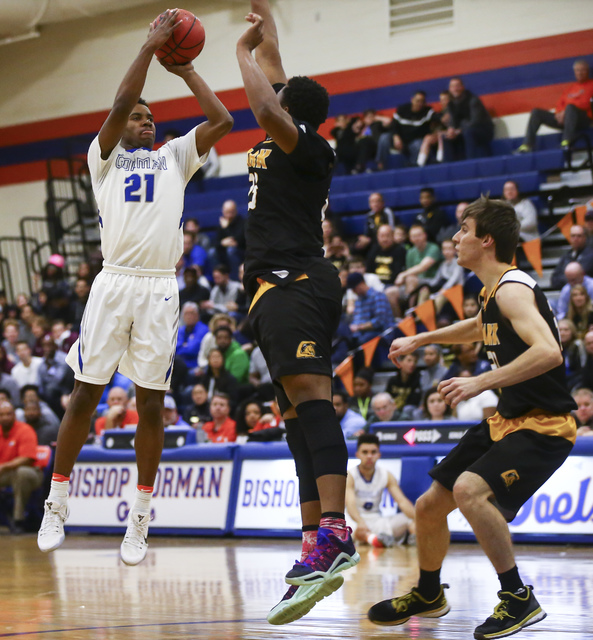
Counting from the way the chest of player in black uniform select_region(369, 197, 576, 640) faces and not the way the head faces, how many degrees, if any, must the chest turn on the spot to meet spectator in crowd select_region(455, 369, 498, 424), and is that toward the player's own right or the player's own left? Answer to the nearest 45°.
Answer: approximately 90° to the player's own right

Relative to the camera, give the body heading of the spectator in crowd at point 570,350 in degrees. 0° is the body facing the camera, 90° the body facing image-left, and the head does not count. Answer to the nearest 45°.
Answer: approximately 45°

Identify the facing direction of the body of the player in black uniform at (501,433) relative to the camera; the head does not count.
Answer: to the viewer's left

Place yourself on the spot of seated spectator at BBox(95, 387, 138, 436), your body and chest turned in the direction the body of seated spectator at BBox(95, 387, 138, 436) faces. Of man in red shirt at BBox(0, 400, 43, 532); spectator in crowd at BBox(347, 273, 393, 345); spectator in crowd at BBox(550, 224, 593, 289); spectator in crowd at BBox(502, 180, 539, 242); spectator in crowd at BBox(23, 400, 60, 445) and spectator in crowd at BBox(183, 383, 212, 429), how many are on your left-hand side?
4

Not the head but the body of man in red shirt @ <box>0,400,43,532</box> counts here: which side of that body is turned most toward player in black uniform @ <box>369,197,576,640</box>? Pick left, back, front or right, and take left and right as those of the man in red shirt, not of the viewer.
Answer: front

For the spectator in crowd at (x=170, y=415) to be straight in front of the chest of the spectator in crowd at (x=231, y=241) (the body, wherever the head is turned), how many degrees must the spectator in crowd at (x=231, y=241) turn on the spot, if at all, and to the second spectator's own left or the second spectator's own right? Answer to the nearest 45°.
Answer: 0° — they already face them

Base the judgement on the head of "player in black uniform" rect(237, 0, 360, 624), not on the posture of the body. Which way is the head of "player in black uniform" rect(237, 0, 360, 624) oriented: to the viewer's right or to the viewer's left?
to the viewer's left

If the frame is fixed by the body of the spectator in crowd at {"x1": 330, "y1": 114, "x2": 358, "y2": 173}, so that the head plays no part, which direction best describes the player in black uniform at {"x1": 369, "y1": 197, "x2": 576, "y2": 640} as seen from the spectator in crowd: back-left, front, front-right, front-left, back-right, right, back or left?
front-left

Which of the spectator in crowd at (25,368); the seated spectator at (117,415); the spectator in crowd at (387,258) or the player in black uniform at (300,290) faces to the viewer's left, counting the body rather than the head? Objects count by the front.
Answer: the player in black uniform

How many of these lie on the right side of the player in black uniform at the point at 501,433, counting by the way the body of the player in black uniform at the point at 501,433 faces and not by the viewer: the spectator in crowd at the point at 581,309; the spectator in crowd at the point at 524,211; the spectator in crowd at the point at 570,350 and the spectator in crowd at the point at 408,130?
4
